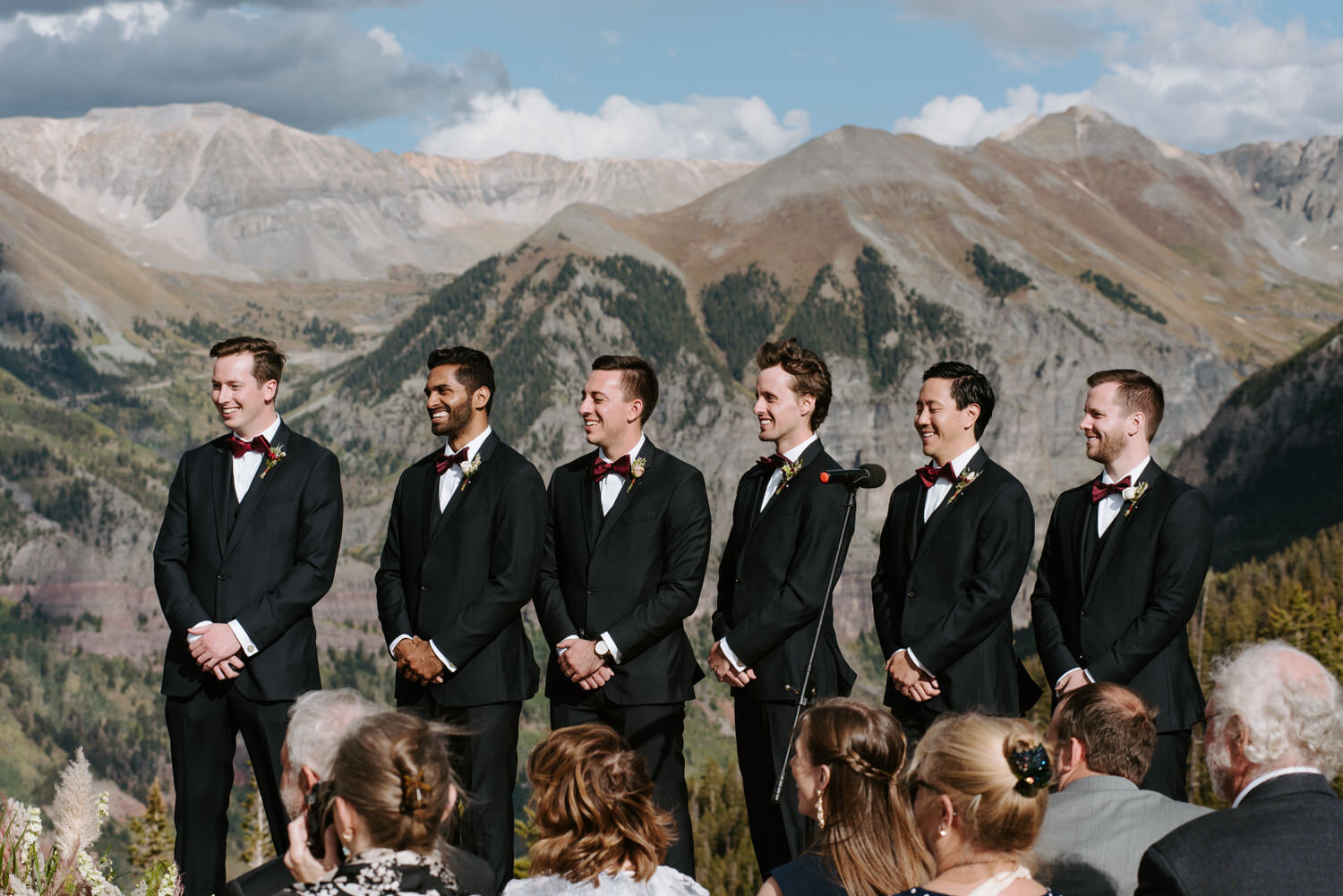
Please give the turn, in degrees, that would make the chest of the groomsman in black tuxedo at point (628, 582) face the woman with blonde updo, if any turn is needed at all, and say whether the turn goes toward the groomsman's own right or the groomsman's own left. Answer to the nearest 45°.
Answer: approximately 45° to the groomsman's own left

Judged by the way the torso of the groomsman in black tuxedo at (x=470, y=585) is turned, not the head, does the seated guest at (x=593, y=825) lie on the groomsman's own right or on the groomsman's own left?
on the groomsman's own left

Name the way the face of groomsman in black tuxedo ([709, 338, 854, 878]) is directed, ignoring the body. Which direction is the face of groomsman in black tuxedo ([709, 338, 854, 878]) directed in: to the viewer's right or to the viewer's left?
to the viewer's left

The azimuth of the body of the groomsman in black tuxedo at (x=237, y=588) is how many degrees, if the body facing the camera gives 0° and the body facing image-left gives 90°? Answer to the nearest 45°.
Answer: approximately 45°

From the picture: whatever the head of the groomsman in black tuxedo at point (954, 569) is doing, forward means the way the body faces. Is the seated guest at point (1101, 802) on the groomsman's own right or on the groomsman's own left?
on the groomsman's own left

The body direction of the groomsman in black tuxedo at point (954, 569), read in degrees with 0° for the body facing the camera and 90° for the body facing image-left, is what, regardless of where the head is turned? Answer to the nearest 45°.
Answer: approximately 45°

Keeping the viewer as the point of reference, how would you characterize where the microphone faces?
facing to the right of the viewer

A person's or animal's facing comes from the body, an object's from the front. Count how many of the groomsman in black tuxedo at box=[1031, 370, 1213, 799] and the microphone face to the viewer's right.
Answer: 1

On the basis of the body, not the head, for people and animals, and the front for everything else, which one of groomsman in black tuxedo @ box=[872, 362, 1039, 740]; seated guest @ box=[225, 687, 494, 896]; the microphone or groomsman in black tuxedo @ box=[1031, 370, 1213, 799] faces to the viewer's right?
the microphone

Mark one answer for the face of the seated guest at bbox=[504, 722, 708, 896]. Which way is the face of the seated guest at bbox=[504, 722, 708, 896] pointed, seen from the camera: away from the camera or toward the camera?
away from the camera

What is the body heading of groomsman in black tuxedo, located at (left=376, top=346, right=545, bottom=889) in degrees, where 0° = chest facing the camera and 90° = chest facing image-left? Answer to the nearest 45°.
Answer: approximately 45°

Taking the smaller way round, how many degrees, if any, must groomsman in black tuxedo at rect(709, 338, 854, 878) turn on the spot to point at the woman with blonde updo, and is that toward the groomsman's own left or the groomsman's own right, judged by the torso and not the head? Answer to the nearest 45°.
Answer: approximately 45° to the groomsman's own left

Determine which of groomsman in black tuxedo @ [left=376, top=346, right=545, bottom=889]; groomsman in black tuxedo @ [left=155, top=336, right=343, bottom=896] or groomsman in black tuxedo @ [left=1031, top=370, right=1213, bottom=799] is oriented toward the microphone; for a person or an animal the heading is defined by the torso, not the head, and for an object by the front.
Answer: groomsman in black tuxedo @ [left=1031, top=370, right=1213, bottom=799]

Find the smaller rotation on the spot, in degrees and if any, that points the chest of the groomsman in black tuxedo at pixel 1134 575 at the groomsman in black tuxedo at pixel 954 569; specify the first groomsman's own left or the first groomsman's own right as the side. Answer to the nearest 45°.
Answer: approximately 45° to the first groomsman's own right
